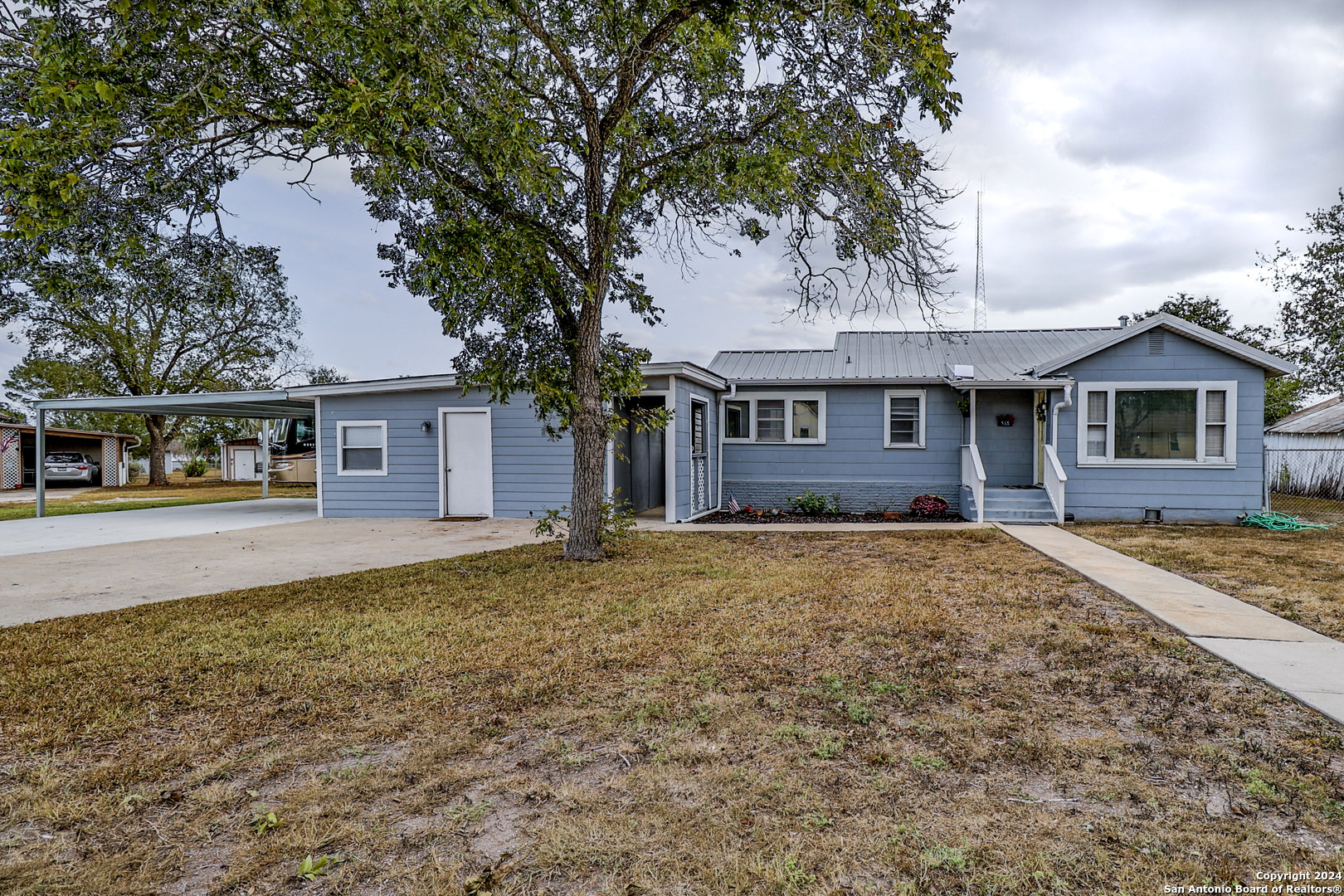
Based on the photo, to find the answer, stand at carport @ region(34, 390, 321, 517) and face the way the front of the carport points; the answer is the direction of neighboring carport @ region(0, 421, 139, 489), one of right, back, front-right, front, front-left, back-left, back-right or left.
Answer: back

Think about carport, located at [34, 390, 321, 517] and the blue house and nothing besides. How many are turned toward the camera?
2

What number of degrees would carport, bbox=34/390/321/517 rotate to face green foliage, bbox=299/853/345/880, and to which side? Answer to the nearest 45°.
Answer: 0° — it already faces it

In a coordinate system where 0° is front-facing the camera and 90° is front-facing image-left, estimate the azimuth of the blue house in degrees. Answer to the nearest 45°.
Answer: approximately 0°

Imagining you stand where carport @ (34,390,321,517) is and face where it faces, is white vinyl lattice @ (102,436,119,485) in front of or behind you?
behind

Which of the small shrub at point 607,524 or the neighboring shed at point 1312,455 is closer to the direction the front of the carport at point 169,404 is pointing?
the small shrub

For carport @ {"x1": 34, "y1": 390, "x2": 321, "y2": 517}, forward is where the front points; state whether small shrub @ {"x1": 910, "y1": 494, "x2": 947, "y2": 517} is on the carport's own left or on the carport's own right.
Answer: on the carport's own left

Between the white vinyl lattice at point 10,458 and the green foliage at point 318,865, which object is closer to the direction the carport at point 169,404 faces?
the green foliage

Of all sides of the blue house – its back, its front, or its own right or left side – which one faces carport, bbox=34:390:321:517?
right
